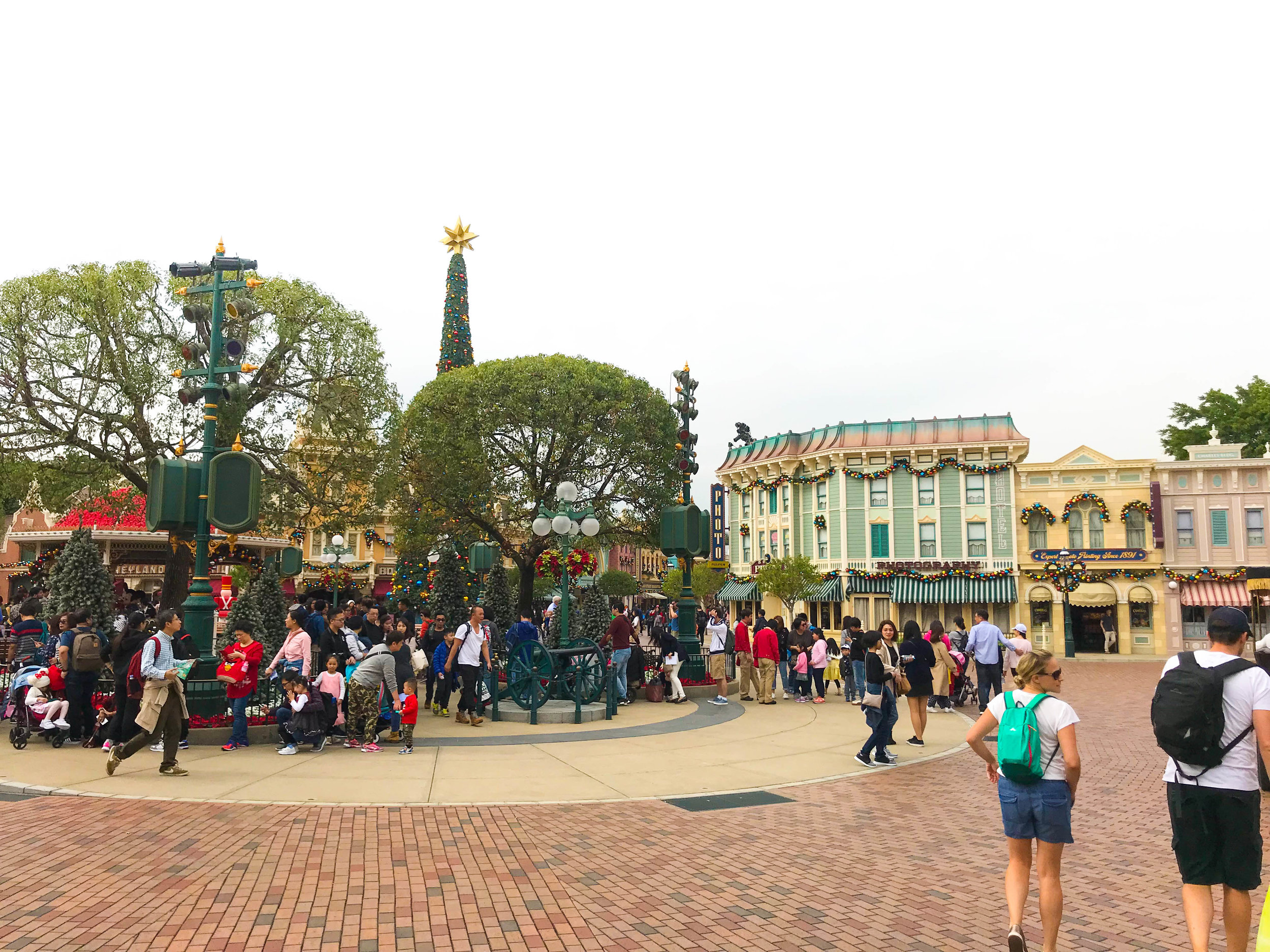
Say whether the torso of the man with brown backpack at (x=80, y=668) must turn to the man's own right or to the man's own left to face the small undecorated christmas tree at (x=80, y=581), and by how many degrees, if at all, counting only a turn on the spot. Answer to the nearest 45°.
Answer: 0° — they already face it

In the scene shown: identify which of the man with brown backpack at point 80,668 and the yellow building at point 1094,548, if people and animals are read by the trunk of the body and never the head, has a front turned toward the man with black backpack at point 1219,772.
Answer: the yellow building

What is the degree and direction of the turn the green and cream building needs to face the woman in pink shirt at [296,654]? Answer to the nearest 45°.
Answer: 0° — it already faces them

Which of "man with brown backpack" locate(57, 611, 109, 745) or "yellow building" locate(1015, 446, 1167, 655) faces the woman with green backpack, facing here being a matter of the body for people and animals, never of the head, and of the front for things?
the yellow building

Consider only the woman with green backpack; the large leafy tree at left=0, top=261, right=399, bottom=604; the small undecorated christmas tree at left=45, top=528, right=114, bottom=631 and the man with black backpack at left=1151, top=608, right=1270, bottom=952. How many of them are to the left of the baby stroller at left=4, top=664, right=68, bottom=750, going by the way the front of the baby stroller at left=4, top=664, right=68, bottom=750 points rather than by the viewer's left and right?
2

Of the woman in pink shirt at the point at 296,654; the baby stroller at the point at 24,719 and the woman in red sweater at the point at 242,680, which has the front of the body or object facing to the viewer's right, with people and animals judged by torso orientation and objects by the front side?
the baby stroller

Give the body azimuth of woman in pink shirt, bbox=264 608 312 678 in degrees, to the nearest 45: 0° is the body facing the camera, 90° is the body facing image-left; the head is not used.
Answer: approximately 45°

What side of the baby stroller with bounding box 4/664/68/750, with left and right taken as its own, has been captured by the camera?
right

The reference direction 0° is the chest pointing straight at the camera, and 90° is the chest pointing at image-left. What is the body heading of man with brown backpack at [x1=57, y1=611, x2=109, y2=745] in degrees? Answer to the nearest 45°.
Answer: approximately 180°
